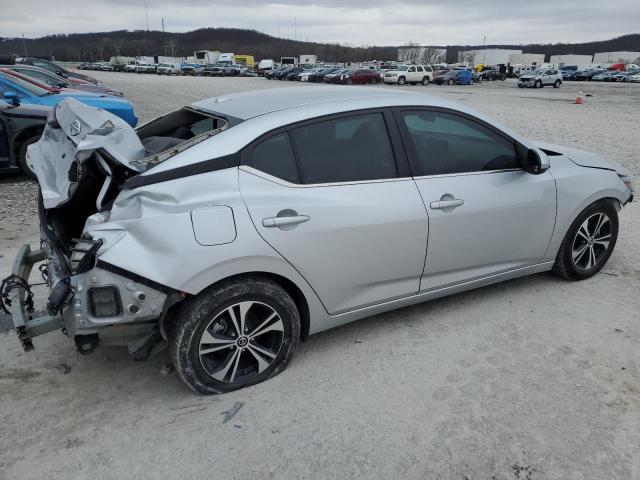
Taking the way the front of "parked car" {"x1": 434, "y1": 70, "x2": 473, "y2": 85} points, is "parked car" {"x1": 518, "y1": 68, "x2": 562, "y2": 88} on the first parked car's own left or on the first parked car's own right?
on the first parked car's own left

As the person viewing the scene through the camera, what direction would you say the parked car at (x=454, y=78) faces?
facing the viewer and to the left of the viewer

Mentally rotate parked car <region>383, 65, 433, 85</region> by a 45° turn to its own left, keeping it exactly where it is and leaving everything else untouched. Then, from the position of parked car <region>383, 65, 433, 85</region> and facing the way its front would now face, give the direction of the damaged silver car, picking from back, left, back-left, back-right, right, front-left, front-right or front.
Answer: front

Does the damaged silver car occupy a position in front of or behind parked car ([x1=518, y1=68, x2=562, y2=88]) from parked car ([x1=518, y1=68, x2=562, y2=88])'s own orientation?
in front

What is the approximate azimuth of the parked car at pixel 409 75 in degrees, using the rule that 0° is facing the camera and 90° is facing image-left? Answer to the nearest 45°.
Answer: approximately 45°

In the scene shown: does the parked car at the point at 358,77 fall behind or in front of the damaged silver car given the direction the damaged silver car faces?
in front

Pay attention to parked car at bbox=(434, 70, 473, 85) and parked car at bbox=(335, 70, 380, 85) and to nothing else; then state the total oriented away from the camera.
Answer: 0

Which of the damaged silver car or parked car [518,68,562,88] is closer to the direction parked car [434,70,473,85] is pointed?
the damaged silver car

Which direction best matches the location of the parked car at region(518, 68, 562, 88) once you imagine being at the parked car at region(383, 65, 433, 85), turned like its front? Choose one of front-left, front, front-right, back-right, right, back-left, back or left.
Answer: back-left
